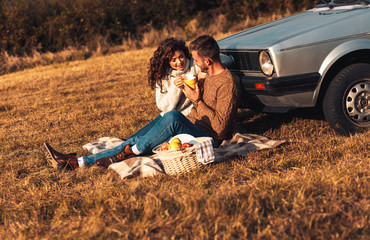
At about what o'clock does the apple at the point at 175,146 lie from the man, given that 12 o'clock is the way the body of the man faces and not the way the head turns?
The apple is roughly at 10 o'clock from the man.

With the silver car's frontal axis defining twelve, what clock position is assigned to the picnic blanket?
The picnic blanket is roughly at 11 o'clock from the silver car.

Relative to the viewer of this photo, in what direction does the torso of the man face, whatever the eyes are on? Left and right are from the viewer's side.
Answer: facing to the left of the viewer

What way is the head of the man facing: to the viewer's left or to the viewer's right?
to the viewer's left

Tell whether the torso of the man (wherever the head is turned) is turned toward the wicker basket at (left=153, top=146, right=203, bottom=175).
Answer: no

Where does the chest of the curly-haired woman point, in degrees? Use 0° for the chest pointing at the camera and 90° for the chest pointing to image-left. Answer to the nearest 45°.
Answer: approximately 315°

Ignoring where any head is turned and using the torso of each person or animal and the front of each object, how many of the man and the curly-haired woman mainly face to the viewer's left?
1

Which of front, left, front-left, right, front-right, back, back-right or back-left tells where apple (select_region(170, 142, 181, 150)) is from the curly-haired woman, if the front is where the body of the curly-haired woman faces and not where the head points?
front-right

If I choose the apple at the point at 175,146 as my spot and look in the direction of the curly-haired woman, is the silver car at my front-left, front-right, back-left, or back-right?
front-right

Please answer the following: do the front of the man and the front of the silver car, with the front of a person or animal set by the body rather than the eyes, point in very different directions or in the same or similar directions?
same or similar directions

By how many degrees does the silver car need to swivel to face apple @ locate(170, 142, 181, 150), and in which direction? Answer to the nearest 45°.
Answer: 0° — it already faces it

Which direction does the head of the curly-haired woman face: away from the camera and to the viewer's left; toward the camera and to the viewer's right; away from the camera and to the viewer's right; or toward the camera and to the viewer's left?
toward the camera and to the viewer's right

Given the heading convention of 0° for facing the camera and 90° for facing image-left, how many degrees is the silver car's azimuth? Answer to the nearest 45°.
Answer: approximately 45°
